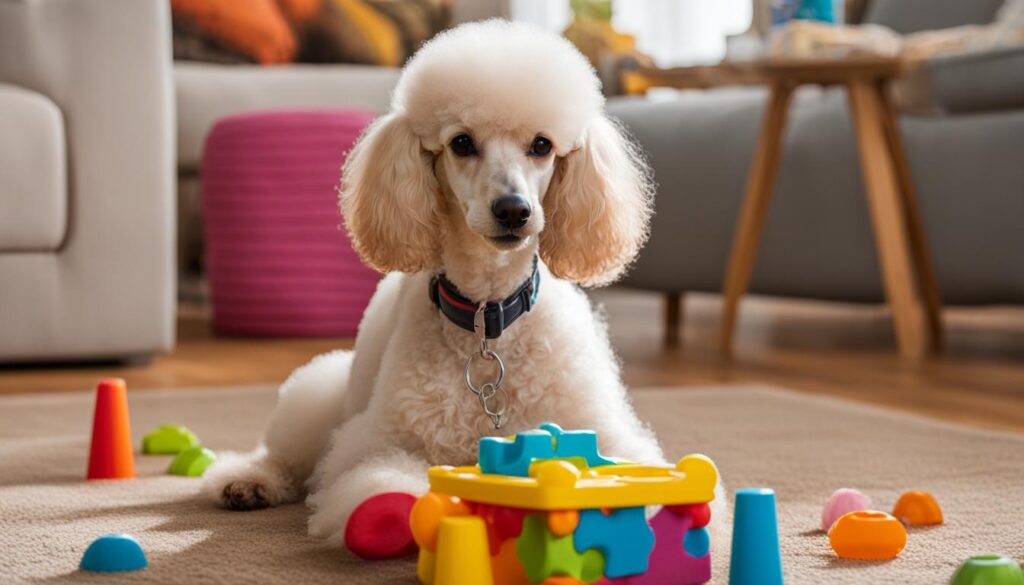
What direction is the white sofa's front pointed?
toward the camera

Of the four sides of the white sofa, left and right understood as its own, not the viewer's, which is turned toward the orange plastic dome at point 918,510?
front

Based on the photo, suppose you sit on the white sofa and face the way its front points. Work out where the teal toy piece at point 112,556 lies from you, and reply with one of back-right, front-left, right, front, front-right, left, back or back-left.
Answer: front

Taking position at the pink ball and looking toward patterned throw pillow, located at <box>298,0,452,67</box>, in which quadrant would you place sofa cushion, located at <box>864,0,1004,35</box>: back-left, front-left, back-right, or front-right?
front-right

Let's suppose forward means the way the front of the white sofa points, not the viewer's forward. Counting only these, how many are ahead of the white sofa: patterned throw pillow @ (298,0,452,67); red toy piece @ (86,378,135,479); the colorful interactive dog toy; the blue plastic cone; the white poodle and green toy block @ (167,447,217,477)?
5

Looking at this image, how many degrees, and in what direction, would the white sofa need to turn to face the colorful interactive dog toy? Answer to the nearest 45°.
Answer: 0° — it already faces it

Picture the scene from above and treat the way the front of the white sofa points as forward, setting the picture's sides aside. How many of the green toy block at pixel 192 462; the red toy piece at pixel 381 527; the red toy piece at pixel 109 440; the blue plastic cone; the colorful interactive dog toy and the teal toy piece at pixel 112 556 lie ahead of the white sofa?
6

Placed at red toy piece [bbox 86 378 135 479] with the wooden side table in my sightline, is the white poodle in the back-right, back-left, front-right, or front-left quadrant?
front-right

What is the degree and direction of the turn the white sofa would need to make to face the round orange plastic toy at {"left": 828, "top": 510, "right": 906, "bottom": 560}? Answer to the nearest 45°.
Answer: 0° — it already faces it

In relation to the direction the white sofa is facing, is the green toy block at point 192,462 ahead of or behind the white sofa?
ahead

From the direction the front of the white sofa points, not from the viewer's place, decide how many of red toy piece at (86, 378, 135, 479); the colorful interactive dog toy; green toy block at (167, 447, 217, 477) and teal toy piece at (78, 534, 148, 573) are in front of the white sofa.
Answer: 4

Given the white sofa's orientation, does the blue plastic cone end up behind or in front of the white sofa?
in front

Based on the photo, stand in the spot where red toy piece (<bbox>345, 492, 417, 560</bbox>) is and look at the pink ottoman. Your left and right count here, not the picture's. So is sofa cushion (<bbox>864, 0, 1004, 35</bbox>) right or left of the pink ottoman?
right

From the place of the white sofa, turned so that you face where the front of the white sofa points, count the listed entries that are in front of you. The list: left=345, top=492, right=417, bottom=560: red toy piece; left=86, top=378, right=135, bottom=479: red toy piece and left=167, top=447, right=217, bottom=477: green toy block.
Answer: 3
